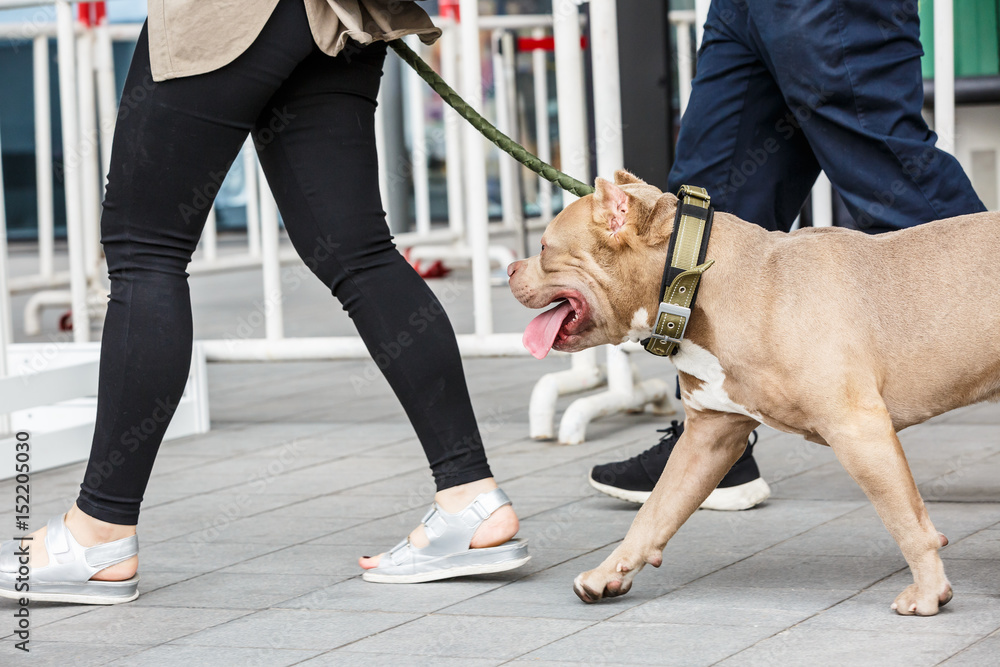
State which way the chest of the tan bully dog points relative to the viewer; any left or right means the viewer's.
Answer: facing to the left of the viewer

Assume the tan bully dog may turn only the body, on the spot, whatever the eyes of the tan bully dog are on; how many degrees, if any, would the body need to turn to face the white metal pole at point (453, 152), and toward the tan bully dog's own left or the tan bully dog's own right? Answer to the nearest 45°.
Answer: approximately 90° to the tan bully dog's own right

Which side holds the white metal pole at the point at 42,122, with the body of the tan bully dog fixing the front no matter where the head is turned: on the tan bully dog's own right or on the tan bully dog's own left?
on the tan bully dog's own right

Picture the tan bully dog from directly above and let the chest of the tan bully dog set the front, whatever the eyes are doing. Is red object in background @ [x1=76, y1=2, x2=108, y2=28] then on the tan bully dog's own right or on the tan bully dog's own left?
on the tan bully dog's own right

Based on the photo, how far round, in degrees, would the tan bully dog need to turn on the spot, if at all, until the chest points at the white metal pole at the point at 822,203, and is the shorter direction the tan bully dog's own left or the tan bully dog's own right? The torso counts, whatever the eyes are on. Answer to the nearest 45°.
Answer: approximately 90° to the tan bully dog's own right

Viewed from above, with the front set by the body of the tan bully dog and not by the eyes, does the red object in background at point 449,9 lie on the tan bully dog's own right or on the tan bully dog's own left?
on the tan bully dog's own right
